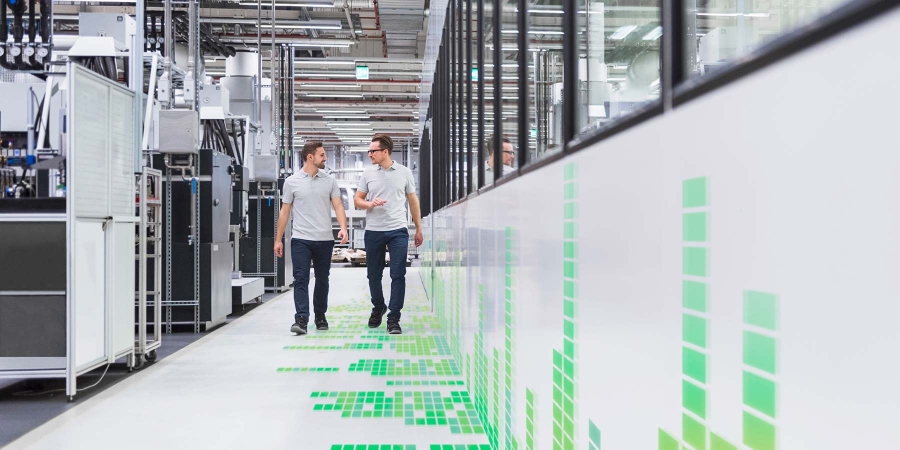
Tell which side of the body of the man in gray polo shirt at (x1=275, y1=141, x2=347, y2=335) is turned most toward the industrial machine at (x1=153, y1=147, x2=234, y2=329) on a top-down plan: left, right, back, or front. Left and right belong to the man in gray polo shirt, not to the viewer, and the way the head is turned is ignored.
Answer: right

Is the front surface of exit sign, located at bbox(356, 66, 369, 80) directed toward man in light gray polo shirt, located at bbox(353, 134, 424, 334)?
yes

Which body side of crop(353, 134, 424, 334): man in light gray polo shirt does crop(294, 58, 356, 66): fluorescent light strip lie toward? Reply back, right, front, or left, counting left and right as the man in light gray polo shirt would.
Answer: back

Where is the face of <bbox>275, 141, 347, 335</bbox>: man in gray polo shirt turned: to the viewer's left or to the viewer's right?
to the viewer's right

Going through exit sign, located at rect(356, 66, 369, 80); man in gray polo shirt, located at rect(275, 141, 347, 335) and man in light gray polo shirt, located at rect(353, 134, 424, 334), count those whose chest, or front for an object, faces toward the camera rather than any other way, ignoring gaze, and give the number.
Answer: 3

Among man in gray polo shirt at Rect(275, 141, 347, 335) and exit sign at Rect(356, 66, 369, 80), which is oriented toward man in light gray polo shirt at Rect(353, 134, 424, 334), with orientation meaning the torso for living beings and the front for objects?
the exit sign

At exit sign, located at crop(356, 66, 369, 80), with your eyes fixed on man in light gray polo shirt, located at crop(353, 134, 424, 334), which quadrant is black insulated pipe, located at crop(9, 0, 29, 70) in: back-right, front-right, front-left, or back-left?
front-right

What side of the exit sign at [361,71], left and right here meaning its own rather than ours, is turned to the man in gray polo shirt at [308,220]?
front

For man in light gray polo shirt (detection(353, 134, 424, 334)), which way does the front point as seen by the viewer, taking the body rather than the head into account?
toward the camera

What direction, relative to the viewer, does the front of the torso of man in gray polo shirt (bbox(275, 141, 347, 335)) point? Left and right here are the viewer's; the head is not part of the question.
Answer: facing the viewer

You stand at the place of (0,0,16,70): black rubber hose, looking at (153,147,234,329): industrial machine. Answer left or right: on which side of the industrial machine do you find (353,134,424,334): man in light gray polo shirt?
right

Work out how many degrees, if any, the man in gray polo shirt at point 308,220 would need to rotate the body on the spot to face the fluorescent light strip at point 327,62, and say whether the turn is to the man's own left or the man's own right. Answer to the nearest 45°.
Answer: approximately 180°

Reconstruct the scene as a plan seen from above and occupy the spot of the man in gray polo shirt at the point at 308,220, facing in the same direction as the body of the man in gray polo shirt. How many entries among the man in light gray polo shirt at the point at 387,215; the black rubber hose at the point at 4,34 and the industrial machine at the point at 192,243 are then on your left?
1

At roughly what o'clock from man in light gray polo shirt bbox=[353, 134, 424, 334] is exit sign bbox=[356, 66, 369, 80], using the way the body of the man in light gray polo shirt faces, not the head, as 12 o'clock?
The exit sign is roughly at 6 o'clock from the man in light gray polo shirt.

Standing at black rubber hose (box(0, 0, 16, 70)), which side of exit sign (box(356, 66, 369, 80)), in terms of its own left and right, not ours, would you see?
front
